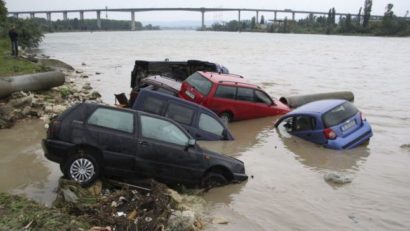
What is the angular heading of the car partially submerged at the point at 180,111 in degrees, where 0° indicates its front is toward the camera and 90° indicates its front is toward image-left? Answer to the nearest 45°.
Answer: approximately 270°

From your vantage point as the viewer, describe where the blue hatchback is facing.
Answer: facing away from the viewer and to the left of the viewer

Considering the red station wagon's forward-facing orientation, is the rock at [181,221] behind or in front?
behind

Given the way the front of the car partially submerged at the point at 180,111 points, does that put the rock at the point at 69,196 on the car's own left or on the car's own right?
on the car's own right

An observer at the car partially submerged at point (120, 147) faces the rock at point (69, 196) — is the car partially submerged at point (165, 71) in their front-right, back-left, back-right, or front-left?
back-right

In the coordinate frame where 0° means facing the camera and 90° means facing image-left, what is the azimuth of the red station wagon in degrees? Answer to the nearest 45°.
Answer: approximately 225°

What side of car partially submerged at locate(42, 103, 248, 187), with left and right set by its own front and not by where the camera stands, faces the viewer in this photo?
right

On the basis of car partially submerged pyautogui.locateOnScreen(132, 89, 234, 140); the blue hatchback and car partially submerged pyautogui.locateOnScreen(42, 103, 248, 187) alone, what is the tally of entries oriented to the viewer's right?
2

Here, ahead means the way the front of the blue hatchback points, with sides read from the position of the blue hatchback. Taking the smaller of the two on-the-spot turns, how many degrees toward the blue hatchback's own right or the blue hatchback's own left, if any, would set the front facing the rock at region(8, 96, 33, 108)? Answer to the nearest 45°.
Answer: approximately 45° to the blue hatchback's own left

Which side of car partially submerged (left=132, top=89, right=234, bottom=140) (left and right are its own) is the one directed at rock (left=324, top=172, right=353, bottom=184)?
front

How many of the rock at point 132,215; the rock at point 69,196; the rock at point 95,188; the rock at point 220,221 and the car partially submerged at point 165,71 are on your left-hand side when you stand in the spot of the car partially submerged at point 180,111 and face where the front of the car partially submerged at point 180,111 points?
1

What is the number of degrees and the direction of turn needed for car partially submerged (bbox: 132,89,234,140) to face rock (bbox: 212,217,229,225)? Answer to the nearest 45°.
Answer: approximately 90° to its right

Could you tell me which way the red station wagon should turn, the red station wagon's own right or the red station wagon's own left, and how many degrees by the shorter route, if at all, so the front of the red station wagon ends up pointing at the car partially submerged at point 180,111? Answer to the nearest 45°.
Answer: approximately 135° to the red station wagon's own right

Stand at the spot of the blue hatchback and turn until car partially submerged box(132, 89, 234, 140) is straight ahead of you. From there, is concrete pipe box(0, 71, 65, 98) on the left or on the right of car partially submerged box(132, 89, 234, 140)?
right

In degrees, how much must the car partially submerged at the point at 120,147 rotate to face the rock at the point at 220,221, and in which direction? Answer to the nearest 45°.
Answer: approximately 45° to its right

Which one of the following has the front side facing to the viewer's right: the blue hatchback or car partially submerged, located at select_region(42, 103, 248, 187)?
the car partially submerged

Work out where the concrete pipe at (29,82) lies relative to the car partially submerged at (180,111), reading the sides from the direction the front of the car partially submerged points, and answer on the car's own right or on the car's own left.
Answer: on the car's own left
